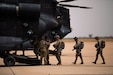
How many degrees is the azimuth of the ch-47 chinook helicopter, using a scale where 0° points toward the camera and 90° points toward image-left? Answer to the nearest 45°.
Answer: approximately 90°
